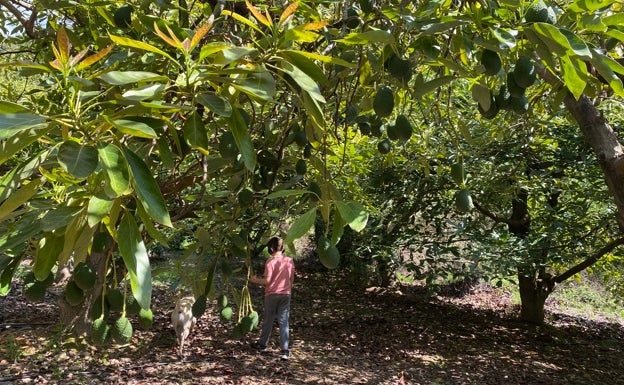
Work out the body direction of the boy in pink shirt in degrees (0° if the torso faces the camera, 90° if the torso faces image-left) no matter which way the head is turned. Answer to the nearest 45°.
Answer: approximately 135°

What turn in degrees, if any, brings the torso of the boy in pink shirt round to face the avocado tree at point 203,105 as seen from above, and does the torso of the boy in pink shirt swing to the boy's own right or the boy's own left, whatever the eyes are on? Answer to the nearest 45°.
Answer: approximately 135° to the boy's own left

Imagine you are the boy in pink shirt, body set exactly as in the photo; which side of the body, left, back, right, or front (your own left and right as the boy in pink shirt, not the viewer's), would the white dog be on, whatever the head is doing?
left
